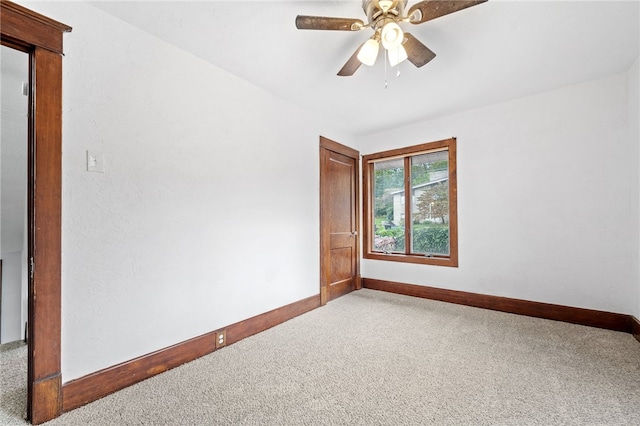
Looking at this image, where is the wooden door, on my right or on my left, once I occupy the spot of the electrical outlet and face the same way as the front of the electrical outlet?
on my left

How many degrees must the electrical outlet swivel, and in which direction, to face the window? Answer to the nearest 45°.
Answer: approximately 45° to its left
